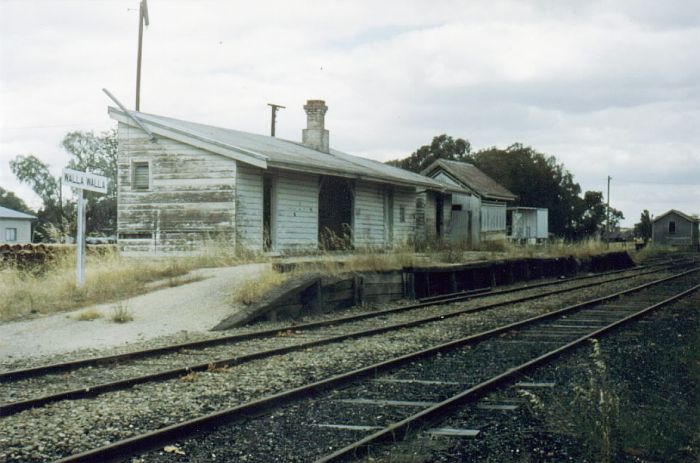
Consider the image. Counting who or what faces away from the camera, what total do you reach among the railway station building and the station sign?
0

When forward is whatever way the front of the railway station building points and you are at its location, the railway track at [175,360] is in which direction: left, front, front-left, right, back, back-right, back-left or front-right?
front-right

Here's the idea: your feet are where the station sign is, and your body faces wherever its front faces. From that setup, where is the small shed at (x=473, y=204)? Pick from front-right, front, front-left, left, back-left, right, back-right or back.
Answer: left

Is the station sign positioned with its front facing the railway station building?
no

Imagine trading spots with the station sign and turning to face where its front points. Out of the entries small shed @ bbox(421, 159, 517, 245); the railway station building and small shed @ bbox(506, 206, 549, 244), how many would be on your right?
0

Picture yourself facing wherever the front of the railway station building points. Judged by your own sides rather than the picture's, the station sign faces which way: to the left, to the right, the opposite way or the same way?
the same way

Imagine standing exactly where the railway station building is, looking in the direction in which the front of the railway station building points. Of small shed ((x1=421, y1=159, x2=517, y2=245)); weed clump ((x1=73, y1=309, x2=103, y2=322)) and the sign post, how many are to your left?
1

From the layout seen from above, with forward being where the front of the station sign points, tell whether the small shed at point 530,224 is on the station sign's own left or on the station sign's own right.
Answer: on the station sign's own left

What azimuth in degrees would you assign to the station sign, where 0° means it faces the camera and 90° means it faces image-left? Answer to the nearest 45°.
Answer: approximately 315°

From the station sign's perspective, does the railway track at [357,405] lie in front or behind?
in front

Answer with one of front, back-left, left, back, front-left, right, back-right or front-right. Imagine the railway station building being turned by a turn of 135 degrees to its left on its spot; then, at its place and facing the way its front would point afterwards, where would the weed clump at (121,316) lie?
back

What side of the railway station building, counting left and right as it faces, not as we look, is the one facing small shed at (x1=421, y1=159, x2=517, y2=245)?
left

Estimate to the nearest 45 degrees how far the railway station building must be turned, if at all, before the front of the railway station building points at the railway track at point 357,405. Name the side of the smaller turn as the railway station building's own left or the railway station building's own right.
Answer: approximately 45° to the railway station building's own right

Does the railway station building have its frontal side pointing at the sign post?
no

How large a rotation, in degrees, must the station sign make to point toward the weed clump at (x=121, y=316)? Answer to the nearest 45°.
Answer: approximately 45° to its right

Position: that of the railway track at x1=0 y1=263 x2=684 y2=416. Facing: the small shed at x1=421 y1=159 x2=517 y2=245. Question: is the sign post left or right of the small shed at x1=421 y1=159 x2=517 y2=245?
left
